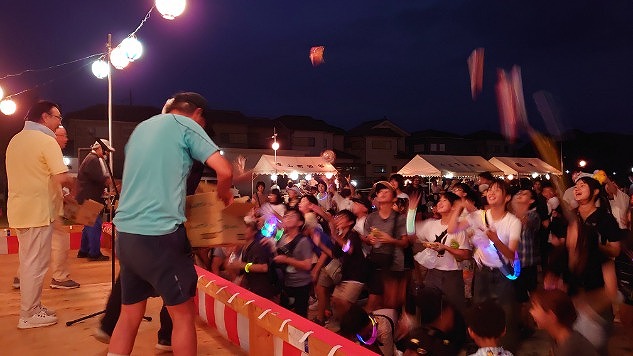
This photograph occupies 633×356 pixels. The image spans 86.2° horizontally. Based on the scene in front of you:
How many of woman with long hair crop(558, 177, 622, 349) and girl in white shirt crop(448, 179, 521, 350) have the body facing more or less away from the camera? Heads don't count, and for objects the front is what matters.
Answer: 0

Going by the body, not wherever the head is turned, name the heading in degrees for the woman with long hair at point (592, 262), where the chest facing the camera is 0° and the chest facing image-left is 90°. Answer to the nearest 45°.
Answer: approximately 45°

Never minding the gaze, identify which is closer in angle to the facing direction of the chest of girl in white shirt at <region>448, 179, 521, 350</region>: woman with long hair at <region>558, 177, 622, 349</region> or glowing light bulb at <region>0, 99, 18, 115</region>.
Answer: the glowing light bulb

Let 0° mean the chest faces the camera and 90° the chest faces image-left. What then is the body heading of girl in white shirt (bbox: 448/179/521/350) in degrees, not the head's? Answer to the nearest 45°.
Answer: approximately 45°

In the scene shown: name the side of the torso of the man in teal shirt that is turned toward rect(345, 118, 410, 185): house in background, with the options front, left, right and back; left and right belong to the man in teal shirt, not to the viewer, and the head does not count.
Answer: front

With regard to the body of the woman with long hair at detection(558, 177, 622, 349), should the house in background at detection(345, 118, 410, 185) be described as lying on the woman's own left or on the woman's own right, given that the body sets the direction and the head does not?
on the woman's own right

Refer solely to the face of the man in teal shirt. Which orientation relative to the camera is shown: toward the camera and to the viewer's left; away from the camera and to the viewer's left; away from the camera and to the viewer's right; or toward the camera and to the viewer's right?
away from the camera and to the viewer's right

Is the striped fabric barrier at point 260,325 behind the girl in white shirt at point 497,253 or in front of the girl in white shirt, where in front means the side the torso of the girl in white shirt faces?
in front

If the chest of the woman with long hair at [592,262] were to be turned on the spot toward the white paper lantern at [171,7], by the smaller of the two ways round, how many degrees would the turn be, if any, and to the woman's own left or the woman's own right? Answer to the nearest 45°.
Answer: approximately 45° to the woman's own right

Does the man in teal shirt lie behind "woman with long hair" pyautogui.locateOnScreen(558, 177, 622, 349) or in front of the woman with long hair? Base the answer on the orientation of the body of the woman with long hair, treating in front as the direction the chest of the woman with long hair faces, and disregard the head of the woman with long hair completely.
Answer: in front

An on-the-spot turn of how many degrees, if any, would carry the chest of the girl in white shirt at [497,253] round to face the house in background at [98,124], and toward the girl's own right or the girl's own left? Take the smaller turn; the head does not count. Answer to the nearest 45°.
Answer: approximately 90° to the girl's own right

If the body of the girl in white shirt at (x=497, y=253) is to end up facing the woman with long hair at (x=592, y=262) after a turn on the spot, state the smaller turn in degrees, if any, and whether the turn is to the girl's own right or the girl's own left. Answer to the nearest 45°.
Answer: approximately 135° to the girl's own left

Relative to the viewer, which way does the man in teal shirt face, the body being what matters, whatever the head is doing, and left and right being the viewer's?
facing away from the viewer and to the right of the viewer

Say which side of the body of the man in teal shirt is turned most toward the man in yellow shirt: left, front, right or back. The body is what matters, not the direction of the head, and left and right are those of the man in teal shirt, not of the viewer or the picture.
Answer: left
